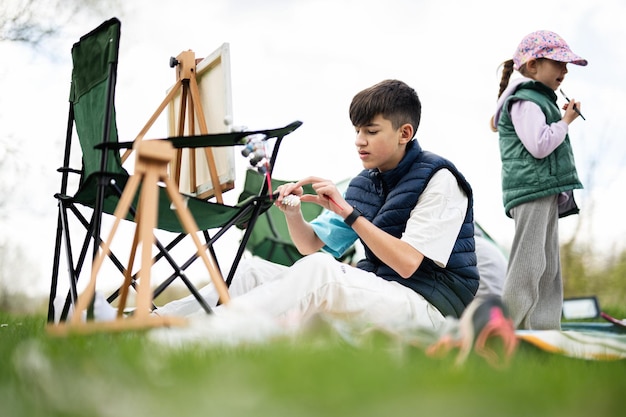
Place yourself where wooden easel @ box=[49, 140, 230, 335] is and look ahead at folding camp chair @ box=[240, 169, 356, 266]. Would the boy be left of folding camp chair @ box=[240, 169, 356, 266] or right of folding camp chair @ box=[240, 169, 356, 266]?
right

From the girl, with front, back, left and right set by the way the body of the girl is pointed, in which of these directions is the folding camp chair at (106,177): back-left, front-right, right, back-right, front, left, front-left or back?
back-right

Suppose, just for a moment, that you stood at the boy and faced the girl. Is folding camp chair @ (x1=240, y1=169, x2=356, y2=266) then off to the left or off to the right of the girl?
left

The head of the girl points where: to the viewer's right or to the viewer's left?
to the viewer's right

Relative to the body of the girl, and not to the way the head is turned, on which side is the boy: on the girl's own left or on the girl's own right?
on the girl's own right
